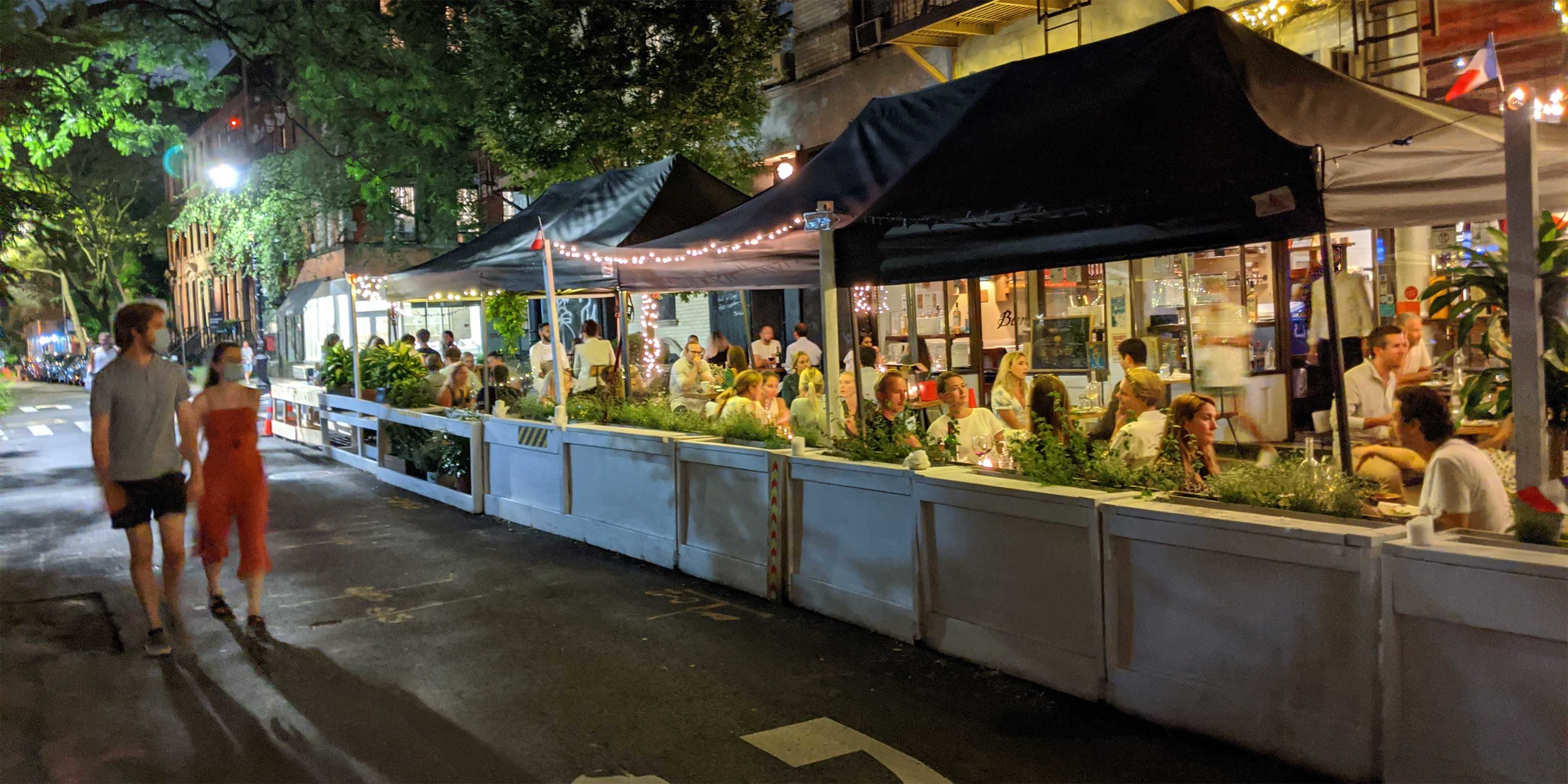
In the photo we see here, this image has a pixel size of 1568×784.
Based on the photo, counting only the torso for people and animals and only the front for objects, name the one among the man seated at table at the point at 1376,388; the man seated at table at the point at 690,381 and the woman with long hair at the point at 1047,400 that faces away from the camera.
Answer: the woman with long hair

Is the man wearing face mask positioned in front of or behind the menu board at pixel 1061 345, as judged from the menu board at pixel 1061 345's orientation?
in front

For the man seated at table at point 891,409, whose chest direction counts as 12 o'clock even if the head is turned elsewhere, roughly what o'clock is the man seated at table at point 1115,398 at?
the man seated at table at point 1115,398 is roughly at 10 o'clock from the man seated at table at point 891,409.

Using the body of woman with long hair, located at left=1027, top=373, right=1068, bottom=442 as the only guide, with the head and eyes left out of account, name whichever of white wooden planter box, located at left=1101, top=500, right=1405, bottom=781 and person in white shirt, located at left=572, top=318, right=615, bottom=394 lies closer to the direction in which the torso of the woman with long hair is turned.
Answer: the person in white shirt

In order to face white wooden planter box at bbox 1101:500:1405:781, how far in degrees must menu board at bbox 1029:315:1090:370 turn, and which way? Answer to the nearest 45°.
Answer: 0° — it already faces it

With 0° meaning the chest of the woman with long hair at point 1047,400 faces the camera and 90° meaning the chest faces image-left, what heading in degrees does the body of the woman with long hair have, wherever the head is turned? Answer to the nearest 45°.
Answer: approximately 180°

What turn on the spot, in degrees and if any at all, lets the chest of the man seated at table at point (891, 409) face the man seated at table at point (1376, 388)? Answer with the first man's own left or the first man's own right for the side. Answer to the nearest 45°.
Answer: approximately 45° to the first man's own left

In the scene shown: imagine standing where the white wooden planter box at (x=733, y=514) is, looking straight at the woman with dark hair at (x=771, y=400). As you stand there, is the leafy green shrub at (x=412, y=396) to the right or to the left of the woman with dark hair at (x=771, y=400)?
left

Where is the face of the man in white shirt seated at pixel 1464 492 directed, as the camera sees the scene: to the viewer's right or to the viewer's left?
to the viewer's left

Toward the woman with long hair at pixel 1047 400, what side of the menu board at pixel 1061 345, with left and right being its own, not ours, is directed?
front

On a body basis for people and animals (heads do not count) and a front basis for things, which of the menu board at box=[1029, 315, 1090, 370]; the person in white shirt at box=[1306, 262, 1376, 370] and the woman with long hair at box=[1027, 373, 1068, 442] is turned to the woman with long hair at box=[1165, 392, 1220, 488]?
the menu board
